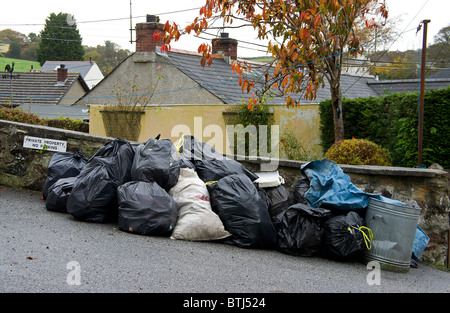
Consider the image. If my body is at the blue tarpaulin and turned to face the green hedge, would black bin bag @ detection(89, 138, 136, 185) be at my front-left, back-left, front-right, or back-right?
back-left

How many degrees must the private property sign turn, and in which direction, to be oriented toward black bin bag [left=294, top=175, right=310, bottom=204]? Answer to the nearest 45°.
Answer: approximately 45° to its left

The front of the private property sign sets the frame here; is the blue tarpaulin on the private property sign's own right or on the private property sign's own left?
on the private property sign's own left

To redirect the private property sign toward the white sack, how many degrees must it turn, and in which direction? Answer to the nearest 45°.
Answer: approximately 45° to its left

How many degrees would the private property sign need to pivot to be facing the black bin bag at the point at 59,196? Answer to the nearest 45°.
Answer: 0° — it already faces it

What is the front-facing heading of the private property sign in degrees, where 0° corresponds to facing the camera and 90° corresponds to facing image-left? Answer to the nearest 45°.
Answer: approximately 0°

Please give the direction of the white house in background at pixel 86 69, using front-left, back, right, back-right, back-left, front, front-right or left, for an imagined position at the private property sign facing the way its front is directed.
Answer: back

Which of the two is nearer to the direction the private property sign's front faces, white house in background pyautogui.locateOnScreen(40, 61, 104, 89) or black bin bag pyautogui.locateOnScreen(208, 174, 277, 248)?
the black bin bag

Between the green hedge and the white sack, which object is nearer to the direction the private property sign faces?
the white sack

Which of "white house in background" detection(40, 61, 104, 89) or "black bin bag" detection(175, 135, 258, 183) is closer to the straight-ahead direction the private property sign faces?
the black bin bag

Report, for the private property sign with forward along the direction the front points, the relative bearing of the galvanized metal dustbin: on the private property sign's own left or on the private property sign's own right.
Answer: on the private property sign's own left

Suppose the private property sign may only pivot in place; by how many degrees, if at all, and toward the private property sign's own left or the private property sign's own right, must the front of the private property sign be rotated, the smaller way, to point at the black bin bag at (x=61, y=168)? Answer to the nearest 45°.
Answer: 0° — it already faces it

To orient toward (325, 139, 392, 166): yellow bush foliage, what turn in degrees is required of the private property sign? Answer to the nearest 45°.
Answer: approximately 90° to its left
